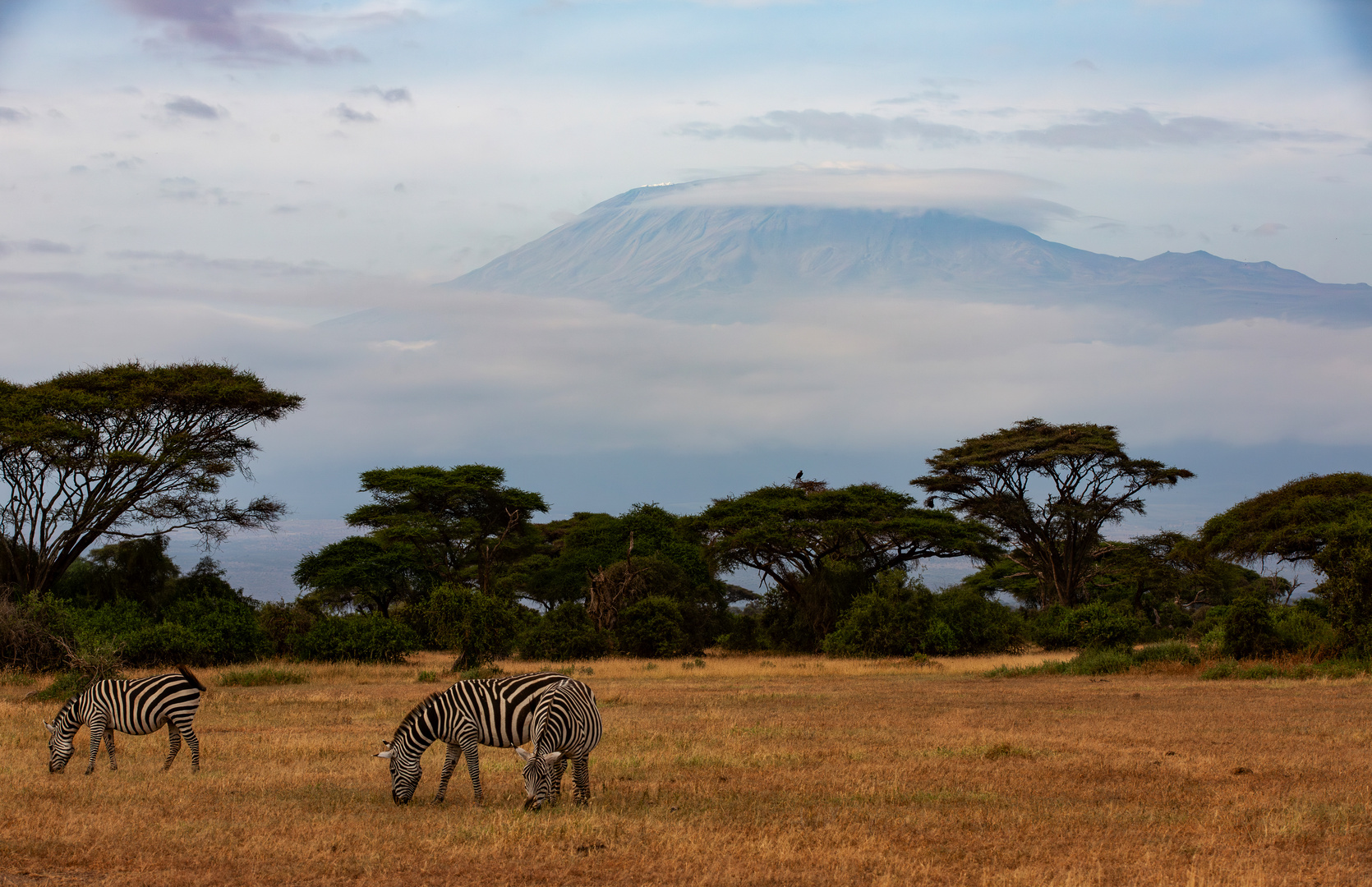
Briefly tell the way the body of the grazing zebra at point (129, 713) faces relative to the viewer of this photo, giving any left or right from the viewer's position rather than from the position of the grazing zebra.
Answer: facing to the left of the viewer

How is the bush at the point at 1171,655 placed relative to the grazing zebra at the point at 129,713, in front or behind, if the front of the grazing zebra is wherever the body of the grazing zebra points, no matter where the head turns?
behind

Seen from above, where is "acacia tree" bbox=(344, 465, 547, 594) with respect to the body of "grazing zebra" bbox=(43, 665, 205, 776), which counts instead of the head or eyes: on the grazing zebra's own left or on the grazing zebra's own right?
on the grazing zebra's own right

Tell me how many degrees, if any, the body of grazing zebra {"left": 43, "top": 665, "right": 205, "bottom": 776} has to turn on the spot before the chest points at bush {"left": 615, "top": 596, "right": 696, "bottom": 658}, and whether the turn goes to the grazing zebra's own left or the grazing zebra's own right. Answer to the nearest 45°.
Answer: approximately 135° to the grazing zebra's own right

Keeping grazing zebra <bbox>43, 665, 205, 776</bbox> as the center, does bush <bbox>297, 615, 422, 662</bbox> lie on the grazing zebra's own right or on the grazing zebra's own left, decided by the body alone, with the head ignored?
on the grazing zebra's own right

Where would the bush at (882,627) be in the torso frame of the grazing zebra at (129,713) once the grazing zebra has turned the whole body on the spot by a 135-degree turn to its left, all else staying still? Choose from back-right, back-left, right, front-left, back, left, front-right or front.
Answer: left
